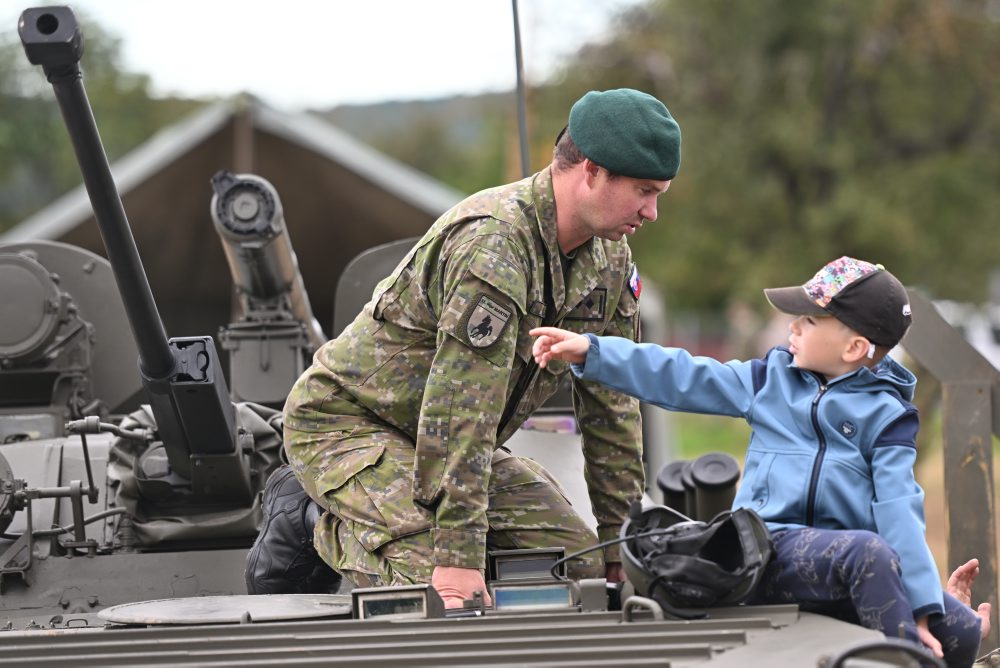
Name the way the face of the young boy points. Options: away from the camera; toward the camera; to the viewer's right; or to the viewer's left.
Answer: to the viewer's left

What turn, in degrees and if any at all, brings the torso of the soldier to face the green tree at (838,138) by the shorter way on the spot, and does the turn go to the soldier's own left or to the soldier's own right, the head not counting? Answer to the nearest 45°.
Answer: approximately 135° to the soldier's own left

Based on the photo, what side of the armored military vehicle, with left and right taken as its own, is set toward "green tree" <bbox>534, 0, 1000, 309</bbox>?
back

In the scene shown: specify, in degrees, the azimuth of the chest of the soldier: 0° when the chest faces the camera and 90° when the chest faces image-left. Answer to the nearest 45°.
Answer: approximately 315°

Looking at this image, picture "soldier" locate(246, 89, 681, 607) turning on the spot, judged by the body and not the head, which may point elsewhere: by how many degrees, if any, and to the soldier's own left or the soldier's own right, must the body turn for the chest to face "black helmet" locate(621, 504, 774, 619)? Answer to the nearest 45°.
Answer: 0° — they already face it

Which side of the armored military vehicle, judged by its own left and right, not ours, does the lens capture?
front

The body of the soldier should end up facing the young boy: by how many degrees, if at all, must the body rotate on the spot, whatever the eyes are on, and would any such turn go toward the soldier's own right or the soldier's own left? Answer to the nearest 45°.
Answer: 0° — they already face them

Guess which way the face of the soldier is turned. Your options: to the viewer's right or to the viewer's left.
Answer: to the viewer's right
